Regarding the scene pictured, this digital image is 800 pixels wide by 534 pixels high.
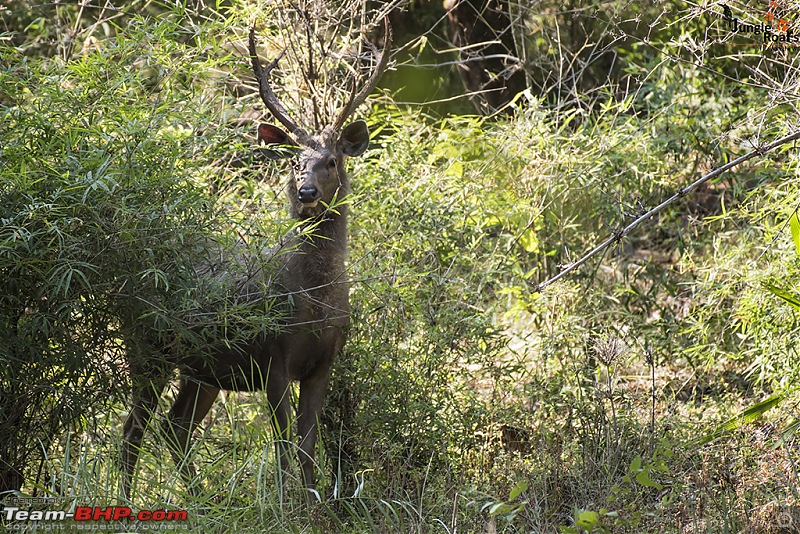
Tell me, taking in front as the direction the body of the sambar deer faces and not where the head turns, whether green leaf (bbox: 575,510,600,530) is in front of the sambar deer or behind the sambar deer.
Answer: in front

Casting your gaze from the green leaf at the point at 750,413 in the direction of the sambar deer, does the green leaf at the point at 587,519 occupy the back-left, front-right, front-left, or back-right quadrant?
front-left

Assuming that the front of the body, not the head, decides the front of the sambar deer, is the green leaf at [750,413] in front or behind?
in front

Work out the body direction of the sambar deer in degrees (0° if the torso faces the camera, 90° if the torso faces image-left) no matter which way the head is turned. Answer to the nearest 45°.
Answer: approximately 315°

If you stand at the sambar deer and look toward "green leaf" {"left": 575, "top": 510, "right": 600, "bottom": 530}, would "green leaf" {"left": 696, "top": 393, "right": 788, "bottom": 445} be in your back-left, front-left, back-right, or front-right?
front-left

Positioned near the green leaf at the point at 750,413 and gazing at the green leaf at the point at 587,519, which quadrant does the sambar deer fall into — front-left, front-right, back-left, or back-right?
front-right
